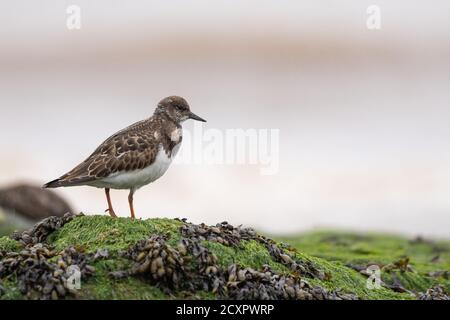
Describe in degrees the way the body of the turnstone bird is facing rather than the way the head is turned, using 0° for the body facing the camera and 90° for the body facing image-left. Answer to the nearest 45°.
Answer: approximately 270°
